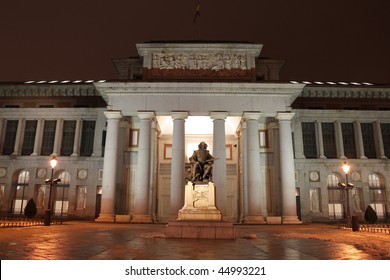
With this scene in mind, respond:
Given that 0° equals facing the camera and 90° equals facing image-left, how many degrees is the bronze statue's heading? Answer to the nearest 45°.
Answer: approximately 0°

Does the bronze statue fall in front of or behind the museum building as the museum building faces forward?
in front

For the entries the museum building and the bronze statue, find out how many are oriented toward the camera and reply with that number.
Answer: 2

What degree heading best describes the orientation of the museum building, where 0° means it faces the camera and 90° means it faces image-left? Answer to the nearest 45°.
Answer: approximately 0°

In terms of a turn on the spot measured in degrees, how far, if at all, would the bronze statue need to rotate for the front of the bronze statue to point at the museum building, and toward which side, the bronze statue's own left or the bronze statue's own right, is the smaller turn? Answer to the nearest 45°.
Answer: approximately 180°
